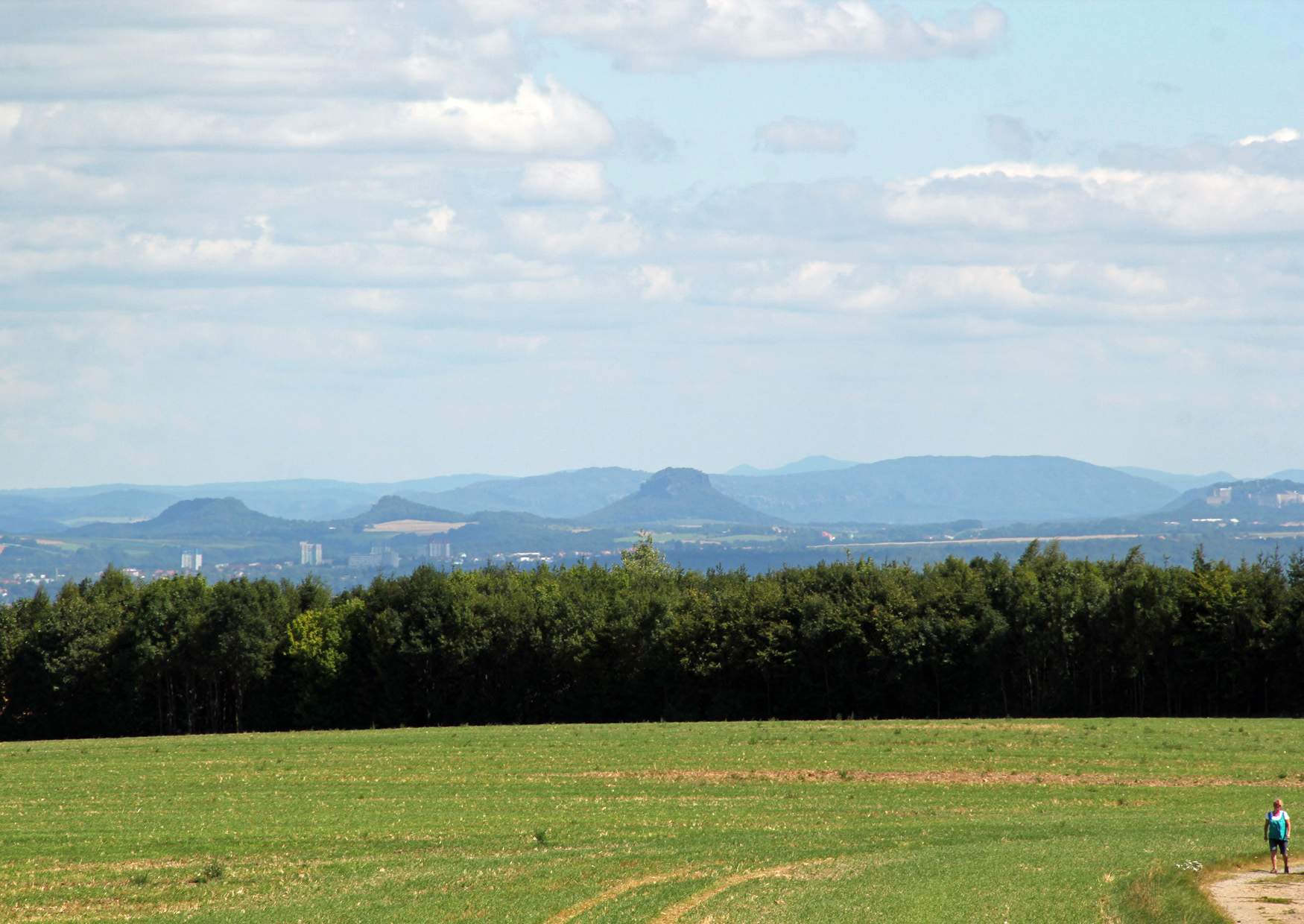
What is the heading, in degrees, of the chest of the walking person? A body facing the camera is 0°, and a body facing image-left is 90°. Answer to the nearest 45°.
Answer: approximately 0°
